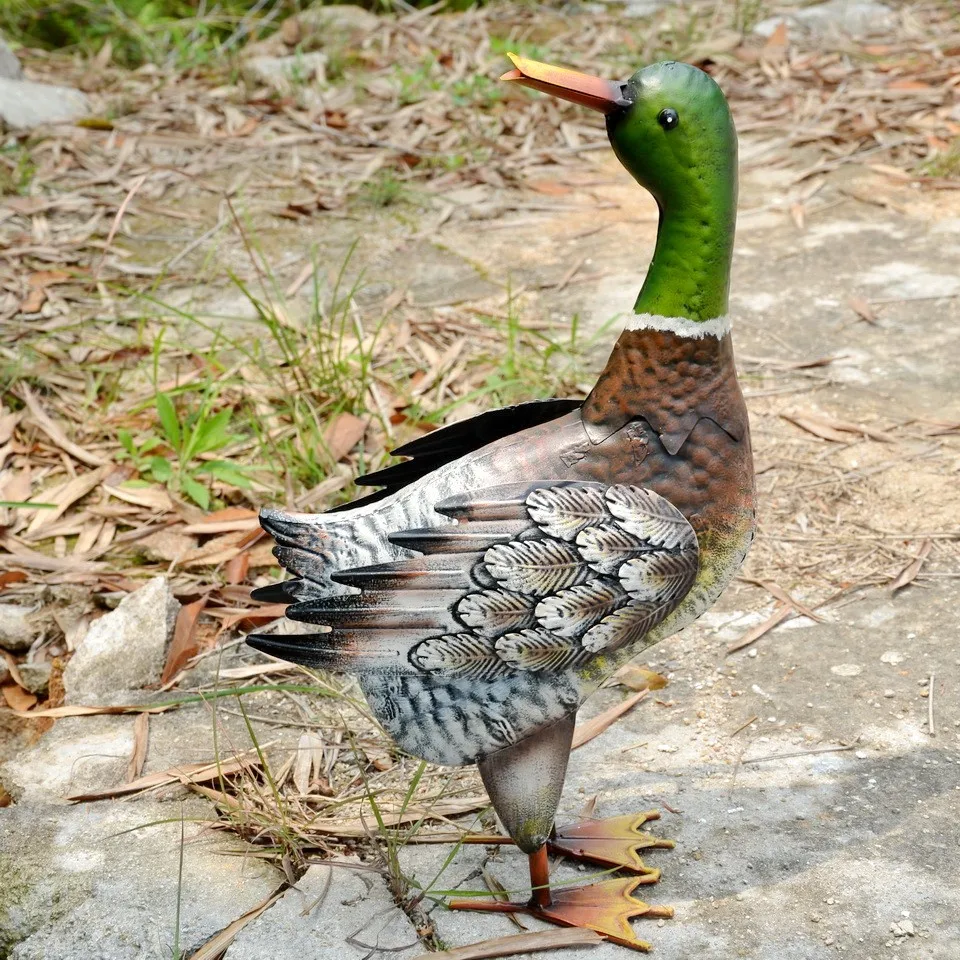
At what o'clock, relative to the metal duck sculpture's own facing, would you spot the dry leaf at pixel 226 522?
The dry leaf is roughly at 8 o'clock from the metal duck sculpture.

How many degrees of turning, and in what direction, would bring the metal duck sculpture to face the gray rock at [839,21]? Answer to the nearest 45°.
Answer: approximately 90° to its left

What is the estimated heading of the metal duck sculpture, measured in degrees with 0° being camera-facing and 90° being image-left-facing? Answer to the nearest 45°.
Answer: approximately 270°

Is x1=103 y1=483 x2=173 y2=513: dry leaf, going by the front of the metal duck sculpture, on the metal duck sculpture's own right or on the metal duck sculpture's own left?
on the metal duck sculpture's own left

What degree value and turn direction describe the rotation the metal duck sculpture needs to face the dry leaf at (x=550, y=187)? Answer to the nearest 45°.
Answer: approximately 90° to its left

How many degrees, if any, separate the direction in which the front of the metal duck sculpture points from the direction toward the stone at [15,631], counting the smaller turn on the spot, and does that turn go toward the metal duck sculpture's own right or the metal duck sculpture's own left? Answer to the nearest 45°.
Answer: approximately 135° to the metal duck sculpture's own left
